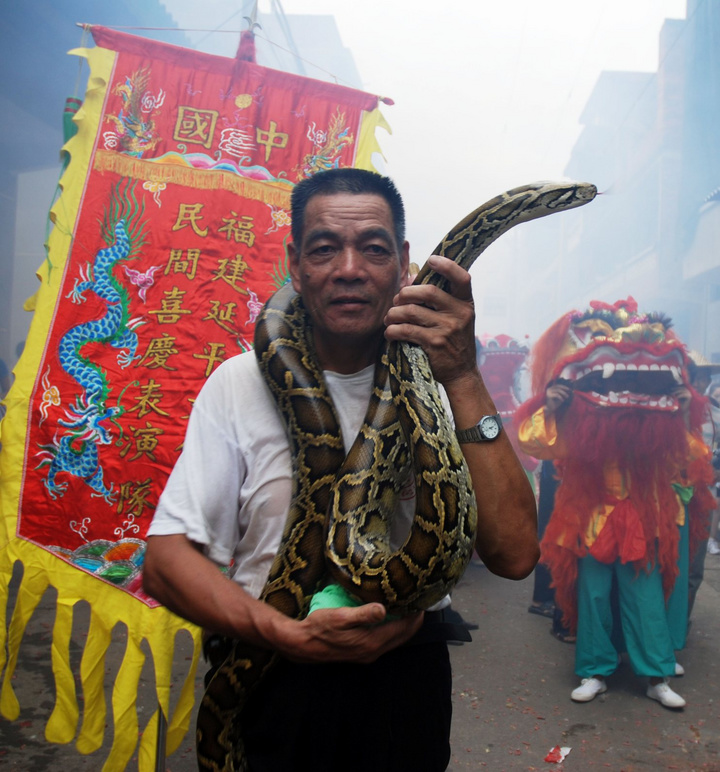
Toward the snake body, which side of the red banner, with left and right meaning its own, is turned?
front

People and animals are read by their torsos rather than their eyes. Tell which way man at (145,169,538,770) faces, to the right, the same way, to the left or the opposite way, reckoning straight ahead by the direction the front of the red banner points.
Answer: the same way

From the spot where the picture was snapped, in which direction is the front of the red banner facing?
facing the viewer

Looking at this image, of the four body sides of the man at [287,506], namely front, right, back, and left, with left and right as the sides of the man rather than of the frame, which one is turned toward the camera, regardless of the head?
front

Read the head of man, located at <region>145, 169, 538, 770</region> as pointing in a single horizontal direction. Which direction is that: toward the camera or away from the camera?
toward the camera

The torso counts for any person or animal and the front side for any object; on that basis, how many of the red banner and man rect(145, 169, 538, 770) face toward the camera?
2

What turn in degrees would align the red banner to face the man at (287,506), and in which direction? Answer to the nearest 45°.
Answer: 0° — it already faces them

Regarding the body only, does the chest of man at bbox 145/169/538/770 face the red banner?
no
